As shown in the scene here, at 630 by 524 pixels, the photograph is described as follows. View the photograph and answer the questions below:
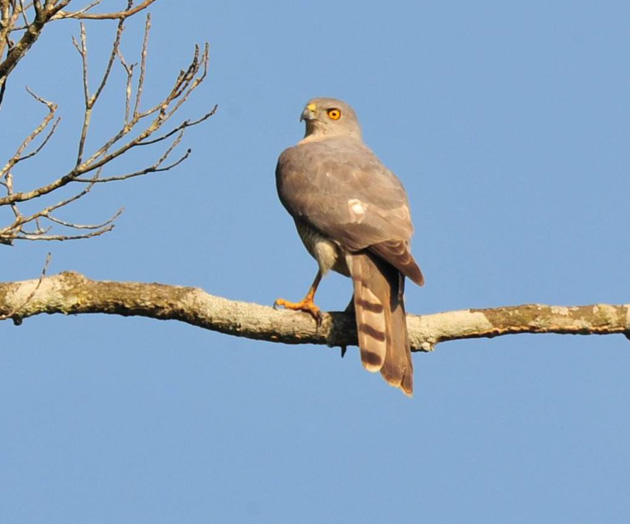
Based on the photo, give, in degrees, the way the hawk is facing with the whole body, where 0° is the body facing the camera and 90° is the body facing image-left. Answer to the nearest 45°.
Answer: approximately 135°

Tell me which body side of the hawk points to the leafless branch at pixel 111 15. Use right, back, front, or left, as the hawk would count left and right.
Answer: left
